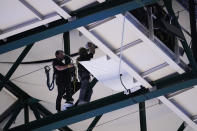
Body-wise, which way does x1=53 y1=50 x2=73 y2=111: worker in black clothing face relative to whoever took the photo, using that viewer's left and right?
facing to the right of the viewer

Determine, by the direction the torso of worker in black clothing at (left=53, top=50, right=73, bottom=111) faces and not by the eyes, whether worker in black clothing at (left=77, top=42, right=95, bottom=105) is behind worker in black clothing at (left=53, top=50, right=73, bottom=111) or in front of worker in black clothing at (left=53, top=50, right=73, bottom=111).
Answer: in front

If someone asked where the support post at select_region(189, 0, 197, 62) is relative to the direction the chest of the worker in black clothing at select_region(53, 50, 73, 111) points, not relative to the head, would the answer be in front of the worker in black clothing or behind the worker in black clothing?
in front
